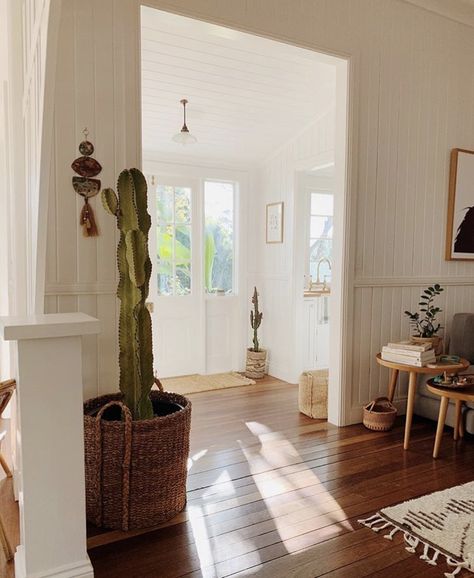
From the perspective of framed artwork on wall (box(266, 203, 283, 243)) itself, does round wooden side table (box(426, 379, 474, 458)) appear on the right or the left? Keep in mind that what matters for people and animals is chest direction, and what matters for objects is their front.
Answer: on its left

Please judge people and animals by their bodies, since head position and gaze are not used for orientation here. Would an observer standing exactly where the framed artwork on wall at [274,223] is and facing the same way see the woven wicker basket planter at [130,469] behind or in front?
in front

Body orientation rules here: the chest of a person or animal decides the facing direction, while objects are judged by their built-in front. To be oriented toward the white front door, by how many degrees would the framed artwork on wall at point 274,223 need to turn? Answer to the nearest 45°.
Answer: approximately 45° to its right

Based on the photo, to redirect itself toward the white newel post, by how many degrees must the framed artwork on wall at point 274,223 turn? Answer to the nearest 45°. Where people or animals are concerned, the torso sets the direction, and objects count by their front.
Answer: approximately 45° to its left

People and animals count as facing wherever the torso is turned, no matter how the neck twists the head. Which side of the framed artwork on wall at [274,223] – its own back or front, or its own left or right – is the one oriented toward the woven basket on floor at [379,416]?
left

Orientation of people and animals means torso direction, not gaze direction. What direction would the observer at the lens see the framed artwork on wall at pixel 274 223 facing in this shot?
facing the viewer and to the left of the viewer

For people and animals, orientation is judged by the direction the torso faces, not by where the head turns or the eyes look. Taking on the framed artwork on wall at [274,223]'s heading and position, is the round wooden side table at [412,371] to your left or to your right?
on your left

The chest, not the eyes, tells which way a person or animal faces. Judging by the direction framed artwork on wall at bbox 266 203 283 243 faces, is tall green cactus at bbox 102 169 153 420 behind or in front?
in front

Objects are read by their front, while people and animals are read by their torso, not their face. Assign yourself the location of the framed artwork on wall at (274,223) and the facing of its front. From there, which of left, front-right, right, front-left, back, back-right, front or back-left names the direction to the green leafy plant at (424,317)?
left

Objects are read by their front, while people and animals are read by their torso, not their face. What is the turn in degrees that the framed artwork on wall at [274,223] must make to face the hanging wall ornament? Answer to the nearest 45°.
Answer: approximately 45° to its left

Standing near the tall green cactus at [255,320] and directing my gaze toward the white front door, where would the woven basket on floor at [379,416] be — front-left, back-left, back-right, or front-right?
back-left

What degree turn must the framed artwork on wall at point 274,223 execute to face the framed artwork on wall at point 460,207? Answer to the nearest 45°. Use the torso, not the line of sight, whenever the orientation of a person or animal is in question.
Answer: approximately 90° to its left

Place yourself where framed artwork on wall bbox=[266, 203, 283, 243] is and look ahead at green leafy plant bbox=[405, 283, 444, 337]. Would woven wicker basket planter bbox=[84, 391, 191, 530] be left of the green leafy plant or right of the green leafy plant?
right

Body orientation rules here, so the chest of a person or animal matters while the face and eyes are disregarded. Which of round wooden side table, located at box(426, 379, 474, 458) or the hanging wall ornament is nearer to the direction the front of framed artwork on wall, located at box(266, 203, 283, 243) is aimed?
the hanging wall ornament
